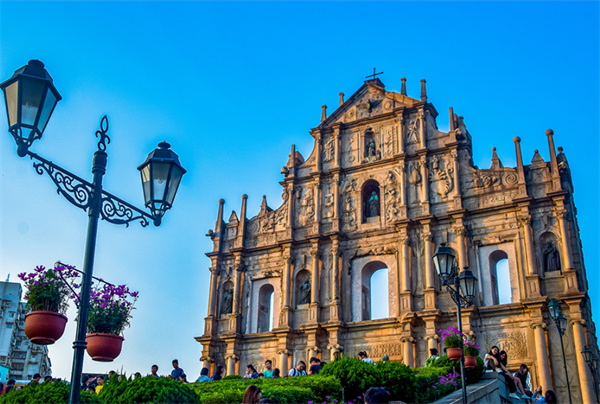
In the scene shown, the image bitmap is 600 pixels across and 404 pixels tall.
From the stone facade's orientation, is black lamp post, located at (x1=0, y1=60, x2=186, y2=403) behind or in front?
in front

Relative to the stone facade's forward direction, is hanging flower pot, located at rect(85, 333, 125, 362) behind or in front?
in front

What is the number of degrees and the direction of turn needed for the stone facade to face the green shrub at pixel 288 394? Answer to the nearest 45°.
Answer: approximately 45° to its left

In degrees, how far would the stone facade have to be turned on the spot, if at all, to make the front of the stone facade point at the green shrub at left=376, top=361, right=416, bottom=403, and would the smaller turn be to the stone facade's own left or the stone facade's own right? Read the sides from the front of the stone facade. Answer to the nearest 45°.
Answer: approximately 45° to the stone facade's own left

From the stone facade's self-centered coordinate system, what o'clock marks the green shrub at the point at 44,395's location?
The green shrub is roughly at 11 o'clock from the stone facade.

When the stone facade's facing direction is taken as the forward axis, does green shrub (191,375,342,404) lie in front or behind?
in front

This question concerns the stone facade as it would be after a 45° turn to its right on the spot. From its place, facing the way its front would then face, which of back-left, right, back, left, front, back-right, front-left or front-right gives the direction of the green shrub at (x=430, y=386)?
left

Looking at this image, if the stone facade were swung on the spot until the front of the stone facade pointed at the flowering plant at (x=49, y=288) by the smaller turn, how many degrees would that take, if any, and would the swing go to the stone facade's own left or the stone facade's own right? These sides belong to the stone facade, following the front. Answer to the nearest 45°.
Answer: approximately 45° to the stone facade's own left

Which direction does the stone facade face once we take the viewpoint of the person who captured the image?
facing the viewer and to the left of the viewer

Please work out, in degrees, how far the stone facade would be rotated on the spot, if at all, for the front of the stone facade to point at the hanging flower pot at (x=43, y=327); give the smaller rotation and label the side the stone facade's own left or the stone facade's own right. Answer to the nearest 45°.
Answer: approximately 45° to the stone facade's own left
